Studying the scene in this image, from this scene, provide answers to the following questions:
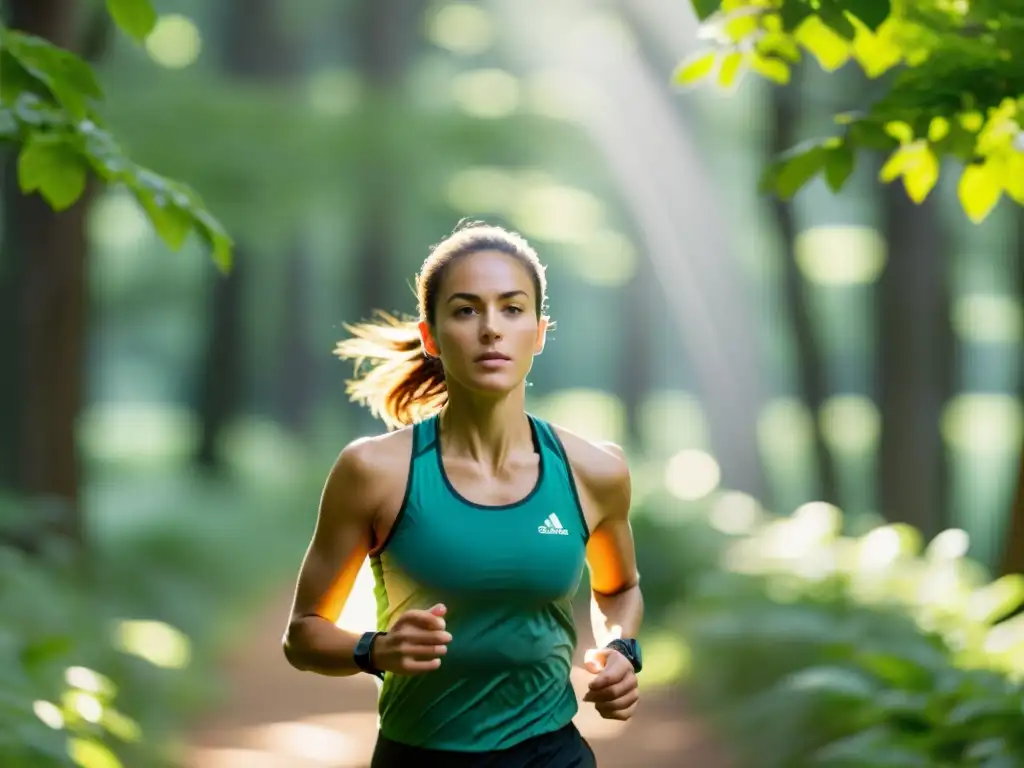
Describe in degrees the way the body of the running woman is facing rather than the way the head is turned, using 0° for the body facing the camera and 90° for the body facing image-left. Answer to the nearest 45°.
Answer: approximately 0°

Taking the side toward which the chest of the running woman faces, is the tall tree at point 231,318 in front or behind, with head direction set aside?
behind

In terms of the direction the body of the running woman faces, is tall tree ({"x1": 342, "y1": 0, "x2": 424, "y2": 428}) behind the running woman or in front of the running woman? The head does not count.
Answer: behind

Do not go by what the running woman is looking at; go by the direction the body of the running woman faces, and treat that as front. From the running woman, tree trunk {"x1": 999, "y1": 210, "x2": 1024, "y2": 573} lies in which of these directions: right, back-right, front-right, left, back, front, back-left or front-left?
back-left

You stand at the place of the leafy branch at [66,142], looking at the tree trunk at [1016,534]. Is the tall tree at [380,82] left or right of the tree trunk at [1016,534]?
left
